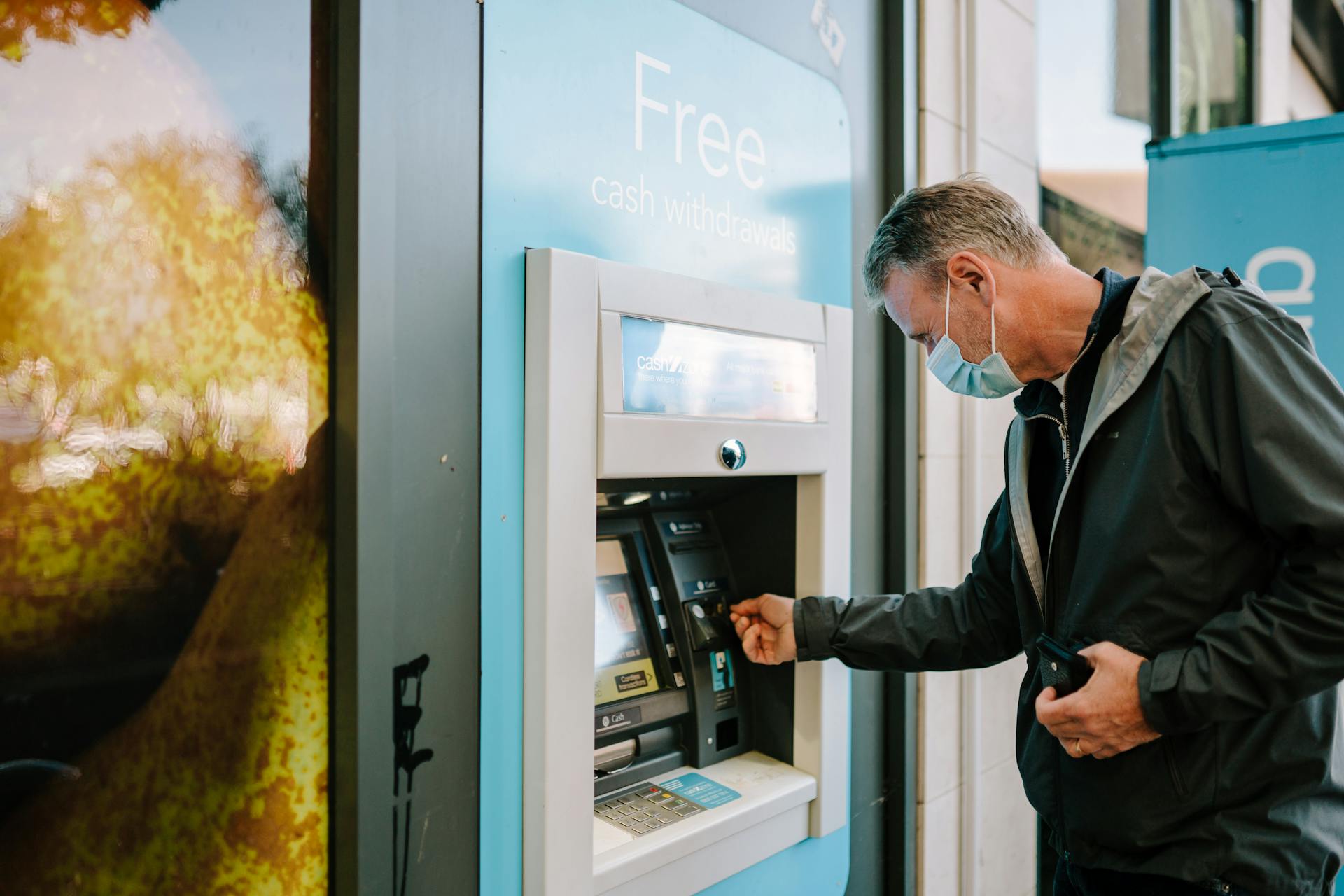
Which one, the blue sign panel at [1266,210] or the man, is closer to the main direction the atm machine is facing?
the man

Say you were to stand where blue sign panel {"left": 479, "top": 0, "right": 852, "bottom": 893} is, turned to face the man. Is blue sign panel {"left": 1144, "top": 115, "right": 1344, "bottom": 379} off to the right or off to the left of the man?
left

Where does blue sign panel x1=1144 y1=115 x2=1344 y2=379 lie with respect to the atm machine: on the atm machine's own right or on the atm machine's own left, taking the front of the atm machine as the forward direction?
on the atm machine's own left

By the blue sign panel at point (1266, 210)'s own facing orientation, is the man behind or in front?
in front

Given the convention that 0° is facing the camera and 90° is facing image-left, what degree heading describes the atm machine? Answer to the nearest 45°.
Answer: approximately 315°

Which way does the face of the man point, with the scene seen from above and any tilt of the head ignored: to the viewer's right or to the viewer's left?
to the viewer's left

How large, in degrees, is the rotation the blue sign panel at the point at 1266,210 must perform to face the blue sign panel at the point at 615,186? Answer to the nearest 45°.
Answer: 0° — it already faces it

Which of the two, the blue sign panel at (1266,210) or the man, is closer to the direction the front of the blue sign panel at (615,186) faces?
the man
